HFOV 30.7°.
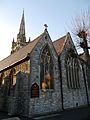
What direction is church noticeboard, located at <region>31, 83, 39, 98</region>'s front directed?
toward the camera
